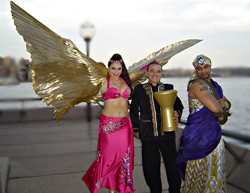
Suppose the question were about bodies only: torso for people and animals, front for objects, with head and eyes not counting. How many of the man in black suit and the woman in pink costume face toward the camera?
2

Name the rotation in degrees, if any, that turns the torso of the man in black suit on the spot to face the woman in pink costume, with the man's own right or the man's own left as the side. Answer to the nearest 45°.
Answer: approximately 90° to the man's own right

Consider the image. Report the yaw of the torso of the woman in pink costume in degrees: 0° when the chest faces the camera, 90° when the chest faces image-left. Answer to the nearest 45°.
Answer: approximately 0°

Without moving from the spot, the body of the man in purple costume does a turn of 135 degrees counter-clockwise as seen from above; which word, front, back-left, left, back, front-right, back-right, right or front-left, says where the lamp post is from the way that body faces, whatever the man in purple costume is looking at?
front-left

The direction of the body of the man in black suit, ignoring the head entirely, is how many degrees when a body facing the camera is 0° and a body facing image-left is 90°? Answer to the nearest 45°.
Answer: approximately 0°

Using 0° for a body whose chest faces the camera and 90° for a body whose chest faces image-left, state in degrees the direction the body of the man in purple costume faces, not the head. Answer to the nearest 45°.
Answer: approximately 315°
